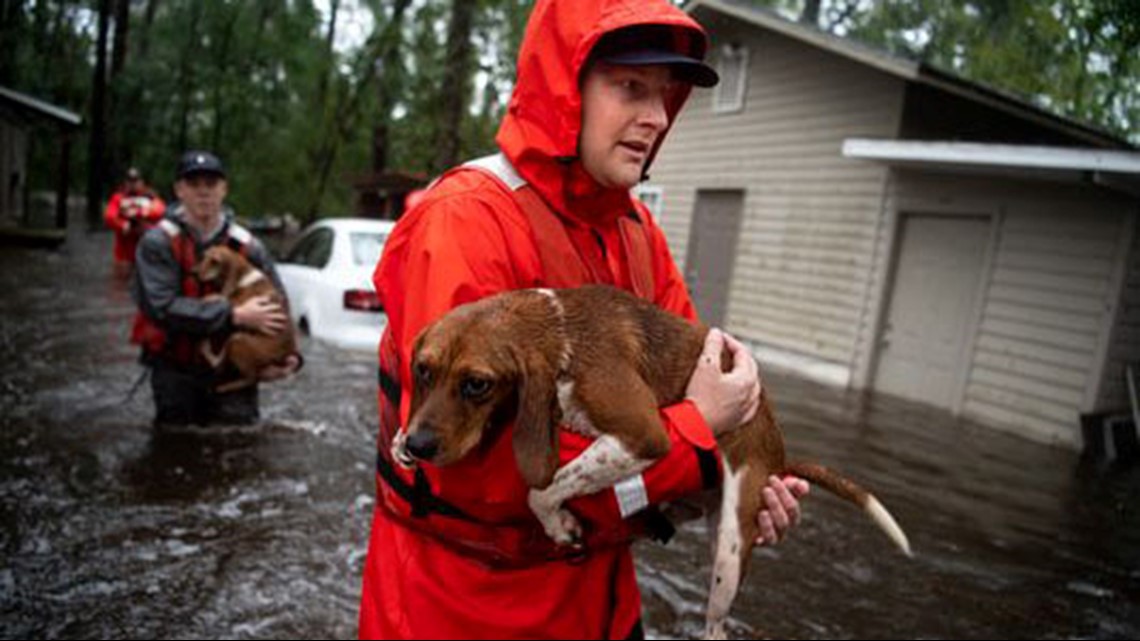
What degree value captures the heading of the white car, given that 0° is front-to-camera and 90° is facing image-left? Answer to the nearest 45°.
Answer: approximately 135°

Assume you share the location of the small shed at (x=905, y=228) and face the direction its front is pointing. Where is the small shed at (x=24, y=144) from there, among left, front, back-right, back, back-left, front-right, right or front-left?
front-right

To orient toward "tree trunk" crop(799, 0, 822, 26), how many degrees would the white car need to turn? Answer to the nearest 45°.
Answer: approximately 90° to its right

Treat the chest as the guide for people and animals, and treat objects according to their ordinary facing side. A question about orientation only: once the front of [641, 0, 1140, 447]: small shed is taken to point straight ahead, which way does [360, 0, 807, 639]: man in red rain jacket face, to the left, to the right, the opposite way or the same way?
to the left

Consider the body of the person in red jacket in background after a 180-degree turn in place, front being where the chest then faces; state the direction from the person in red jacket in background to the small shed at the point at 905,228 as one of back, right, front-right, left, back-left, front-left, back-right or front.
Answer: back-right

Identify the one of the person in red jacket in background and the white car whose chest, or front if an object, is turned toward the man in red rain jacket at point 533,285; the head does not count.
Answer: the person in red jacket in background

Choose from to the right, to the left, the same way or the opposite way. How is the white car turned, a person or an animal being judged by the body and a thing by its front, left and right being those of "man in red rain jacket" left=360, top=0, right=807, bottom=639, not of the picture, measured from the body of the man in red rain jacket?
the opposite way

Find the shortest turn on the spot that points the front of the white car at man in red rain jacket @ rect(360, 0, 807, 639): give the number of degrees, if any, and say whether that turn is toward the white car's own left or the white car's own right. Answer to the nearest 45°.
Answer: approximately 135° to the white car's own left

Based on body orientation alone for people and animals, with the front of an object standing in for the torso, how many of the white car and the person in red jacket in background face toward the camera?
1

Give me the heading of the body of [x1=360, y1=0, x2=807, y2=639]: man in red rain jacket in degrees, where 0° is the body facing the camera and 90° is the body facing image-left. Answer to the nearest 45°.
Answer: approximately 315°

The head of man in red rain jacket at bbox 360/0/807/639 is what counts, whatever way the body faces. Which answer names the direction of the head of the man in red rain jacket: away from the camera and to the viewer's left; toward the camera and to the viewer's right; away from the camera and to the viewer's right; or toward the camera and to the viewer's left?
toward the camera and to the viewer's right

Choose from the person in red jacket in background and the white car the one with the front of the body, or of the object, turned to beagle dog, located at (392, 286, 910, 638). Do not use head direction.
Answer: the person in red jacket in background
